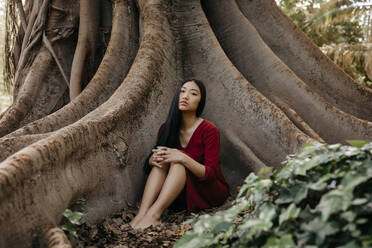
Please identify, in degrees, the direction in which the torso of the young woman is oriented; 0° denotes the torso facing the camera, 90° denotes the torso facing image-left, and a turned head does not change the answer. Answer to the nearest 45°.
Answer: approximately 45°

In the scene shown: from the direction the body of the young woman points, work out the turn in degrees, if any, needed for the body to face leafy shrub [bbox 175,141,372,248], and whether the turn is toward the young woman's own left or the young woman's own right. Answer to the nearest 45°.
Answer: approximately 45° to the young woman's own left
